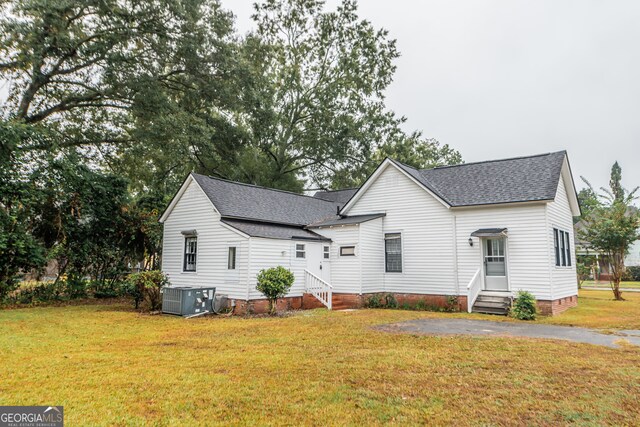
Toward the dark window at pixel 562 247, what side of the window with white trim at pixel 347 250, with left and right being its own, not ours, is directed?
left

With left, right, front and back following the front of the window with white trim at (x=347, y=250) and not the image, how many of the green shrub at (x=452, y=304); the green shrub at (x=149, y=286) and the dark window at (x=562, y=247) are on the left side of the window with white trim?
2

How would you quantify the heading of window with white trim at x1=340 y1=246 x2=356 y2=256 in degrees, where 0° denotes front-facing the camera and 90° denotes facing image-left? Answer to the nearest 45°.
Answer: approximately 0°

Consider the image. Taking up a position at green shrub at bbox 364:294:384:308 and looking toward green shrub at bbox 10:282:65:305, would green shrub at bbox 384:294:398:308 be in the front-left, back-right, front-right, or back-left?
back-right

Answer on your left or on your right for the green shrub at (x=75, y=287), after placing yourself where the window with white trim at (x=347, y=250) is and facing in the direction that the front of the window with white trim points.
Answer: on your right

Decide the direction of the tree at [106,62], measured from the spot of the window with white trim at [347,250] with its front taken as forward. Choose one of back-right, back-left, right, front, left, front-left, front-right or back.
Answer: right

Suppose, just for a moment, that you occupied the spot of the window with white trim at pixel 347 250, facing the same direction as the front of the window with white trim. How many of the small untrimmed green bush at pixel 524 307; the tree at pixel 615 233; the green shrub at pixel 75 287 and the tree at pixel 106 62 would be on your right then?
2

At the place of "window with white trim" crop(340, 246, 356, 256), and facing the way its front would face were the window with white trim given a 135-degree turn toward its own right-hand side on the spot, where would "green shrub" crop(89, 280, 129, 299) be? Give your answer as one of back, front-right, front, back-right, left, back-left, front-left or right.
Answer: front-left

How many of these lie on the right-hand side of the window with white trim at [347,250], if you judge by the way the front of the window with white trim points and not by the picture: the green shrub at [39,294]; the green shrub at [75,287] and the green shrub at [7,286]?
3

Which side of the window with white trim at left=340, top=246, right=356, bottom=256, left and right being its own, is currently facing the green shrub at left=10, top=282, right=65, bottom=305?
right

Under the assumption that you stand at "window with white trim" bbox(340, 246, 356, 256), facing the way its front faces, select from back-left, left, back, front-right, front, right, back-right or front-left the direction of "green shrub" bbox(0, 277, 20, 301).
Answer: right

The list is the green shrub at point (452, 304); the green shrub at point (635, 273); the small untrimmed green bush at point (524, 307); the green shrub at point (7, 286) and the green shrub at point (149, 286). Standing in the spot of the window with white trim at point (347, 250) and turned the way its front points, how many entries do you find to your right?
2

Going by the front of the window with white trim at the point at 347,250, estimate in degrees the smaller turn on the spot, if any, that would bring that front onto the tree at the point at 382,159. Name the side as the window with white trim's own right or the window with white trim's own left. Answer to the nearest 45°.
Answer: approximately 180°

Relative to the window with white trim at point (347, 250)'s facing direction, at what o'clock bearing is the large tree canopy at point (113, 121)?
The large tree canopy is roughly at 3 o'clock from the window with white trim.
